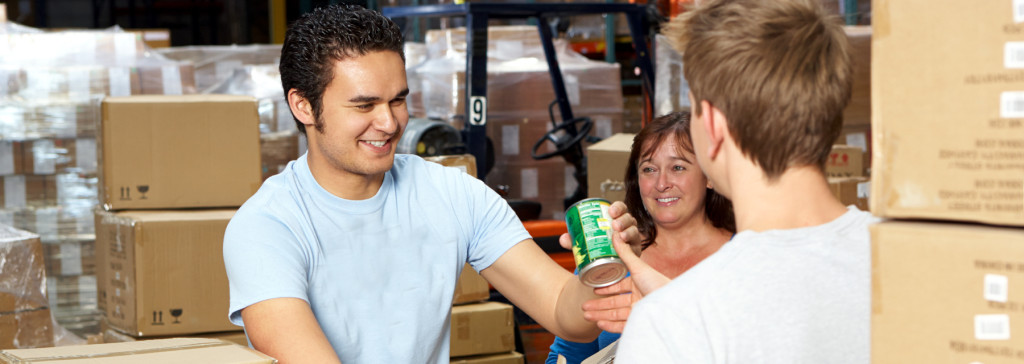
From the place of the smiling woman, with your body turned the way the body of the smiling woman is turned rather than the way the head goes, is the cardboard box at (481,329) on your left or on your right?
on your right

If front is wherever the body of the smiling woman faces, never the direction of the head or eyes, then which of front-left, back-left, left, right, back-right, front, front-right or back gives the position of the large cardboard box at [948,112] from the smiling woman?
front-left

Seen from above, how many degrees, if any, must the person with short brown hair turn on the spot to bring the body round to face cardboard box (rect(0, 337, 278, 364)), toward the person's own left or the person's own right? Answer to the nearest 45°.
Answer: approximately 45° to the person's own left

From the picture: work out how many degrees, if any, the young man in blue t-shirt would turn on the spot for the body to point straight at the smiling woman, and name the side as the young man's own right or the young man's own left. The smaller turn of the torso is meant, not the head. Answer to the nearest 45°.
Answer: approximately 90° to the young man's own left

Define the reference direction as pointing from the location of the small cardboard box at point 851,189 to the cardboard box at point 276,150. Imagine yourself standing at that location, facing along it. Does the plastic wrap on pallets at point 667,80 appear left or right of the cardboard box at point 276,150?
right

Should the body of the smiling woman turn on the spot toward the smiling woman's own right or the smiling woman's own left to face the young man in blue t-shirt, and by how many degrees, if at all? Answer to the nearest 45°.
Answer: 0° — they already face them

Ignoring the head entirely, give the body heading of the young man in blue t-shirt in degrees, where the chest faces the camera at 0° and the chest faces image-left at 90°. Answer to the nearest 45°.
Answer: approximately 315°

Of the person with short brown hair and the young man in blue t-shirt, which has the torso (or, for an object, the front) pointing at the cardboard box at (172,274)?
the person with short brown hair

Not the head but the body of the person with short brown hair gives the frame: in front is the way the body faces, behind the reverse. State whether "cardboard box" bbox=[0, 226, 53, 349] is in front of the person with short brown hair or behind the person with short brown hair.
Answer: in front

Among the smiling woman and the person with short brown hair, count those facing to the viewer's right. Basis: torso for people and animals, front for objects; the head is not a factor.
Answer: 0

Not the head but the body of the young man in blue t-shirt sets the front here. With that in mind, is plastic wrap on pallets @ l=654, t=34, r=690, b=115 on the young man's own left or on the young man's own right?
on the young man's own left

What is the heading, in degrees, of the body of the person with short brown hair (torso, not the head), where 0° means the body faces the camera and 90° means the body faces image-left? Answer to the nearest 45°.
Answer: approximately 135°

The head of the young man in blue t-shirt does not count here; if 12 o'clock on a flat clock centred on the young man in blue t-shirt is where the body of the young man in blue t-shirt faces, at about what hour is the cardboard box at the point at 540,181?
The cardboard box is roughly at 8 o'clock from the young man in blue t-shirt.

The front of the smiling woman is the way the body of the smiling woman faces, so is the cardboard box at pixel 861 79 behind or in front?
behind

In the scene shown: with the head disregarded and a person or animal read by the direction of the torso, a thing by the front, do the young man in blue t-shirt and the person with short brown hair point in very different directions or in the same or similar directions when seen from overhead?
very different directions

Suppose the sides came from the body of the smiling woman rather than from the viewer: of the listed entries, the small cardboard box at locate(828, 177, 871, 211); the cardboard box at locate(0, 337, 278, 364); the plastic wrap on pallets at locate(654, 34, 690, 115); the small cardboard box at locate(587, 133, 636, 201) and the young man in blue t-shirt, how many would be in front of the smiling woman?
2
